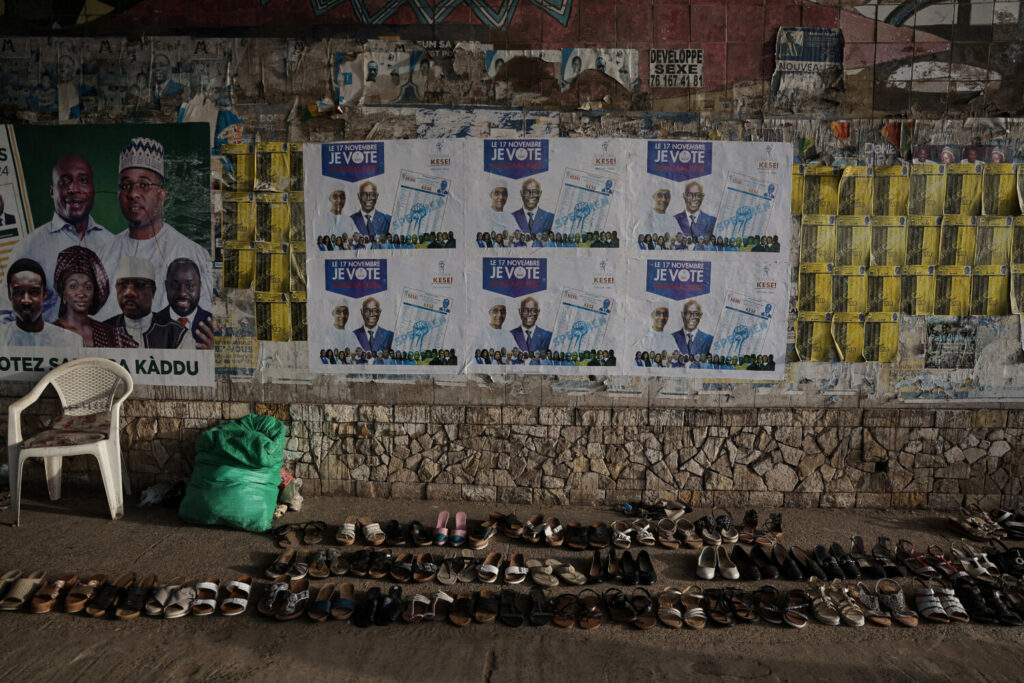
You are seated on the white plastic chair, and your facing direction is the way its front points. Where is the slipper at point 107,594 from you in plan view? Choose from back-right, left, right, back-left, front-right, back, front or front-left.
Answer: front-left

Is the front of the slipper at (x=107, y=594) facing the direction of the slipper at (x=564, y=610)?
no

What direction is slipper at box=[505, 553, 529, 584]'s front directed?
toward the camera

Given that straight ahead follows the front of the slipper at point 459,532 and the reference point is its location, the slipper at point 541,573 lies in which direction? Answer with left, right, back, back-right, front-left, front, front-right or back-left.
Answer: front-left

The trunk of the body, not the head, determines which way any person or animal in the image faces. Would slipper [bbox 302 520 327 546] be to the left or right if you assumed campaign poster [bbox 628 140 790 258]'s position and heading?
on its right

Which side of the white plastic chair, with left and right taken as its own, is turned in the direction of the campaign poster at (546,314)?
left

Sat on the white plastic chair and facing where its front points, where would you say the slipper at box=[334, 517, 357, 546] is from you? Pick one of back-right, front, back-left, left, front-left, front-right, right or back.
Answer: left

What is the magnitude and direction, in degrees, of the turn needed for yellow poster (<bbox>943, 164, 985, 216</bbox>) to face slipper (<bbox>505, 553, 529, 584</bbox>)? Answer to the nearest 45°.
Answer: approximately 45° to its right

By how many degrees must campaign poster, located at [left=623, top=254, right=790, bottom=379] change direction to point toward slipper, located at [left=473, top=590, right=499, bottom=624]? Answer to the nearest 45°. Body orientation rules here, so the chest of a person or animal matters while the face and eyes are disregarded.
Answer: approximately 45° to its right

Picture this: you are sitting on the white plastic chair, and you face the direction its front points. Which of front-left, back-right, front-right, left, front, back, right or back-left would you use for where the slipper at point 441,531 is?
left

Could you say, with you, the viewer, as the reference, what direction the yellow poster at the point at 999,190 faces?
facing the viewer

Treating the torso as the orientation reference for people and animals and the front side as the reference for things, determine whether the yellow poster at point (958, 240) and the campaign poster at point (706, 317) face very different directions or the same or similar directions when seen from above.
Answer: same or similar directions

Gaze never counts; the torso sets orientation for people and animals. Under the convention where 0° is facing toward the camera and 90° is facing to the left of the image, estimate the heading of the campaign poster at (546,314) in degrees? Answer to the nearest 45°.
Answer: approximately 0°

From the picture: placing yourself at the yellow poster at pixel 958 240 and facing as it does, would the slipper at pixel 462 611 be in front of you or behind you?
in front

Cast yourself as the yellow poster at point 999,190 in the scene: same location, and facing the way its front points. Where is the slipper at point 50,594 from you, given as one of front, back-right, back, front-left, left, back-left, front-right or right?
front-right

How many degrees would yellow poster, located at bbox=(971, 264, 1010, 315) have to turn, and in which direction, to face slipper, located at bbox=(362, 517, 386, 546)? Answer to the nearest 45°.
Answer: approximately 45° to its right
